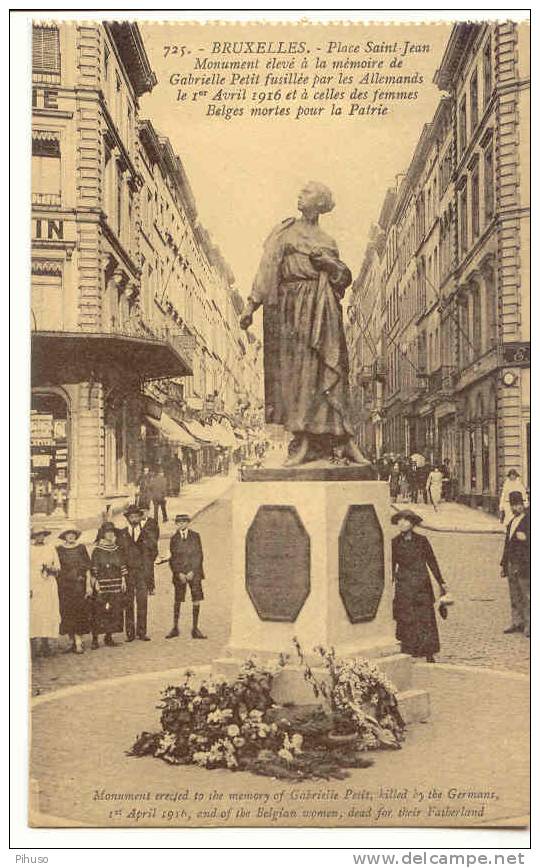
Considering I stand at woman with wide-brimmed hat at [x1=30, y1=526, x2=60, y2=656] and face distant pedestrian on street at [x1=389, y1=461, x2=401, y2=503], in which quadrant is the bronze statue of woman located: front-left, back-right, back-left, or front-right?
front-right

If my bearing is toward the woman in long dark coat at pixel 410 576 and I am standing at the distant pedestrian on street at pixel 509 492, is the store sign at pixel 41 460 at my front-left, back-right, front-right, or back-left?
front-right

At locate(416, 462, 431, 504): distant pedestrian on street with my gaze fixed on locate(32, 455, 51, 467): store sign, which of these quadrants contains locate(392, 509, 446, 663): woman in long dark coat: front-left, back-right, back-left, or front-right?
front-left

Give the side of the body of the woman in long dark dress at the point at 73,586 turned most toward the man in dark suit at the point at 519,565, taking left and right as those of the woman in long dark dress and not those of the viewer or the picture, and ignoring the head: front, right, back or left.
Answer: left

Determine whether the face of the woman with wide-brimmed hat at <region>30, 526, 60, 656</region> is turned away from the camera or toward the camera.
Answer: toward the camera

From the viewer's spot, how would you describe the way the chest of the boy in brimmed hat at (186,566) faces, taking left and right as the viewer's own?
facing the viewer

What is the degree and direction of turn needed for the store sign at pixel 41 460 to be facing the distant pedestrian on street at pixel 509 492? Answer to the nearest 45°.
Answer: approximately 90° to its left

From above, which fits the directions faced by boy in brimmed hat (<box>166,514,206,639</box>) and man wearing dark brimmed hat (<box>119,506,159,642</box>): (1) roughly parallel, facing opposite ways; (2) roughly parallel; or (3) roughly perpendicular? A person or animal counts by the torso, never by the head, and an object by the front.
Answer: roughly parallel

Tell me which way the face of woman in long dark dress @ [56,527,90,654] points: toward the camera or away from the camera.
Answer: toward the camera

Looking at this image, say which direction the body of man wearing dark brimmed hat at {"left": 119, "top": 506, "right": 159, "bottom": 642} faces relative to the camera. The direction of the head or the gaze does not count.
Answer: toward the camera
